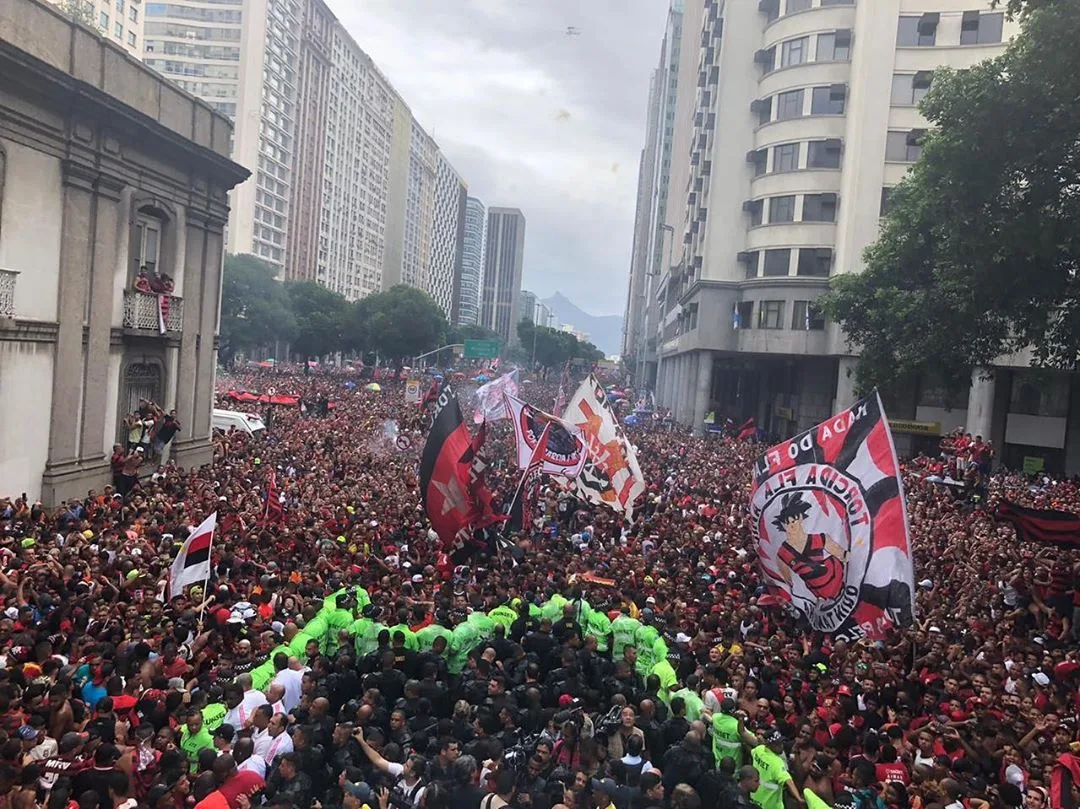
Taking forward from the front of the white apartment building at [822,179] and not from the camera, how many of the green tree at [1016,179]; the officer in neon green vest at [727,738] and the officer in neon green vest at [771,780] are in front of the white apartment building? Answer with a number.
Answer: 3

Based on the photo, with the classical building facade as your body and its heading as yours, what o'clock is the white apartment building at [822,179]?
The white apartment building is roughly at 10 o'clock from the classical building facade.

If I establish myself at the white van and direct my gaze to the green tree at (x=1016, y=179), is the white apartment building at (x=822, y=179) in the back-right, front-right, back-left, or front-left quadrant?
front-left

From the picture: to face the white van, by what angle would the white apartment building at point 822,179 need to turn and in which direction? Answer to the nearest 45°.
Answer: approximately 45° to its right

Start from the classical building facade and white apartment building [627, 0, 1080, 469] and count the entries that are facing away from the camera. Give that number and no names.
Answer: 0

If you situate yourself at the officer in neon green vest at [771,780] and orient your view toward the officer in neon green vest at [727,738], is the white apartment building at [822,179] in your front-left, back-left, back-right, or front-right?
front-right

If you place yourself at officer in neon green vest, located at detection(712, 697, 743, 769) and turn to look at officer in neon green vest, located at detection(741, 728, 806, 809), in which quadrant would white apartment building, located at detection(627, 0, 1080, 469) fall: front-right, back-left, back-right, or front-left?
back-left

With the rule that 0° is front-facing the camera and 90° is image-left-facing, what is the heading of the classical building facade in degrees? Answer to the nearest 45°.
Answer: approximately 315°

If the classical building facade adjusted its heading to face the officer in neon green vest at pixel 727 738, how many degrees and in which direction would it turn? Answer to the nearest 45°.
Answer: approximately 45° to its right

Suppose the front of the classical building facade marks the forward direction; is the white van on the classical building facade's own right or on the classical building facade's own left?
on the classical building facade's own left

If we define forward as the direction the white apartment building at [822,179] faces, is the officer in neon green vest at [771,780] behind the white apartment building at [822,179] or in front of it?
in front

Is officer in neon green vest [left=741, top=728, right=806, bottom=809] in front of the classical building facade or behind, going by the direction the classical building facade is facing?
in front
